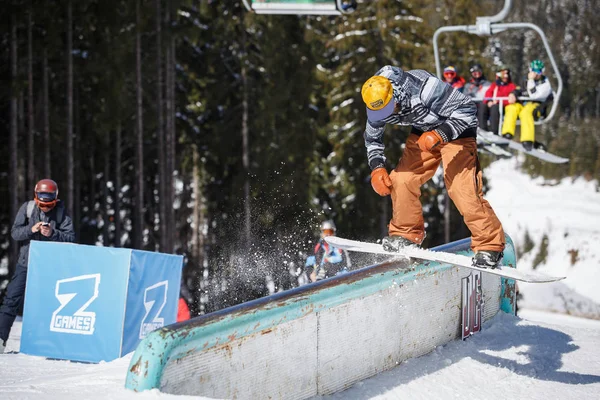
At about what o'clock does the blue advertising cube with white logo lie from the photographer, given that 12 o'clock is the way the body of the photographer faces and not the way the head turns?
The blue advertising cube with white logo is roughly at 11 o'clock from the photographer.

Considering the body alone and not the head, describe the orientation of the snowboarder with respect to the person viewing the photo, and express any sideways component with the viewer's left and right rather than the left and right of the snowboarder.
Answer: facing the viewer and to the left of the viewer

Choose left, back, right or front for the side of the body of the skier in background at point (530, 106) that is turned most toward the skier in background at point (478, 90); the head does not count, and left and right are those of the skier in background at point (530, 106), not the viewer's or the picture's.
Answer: right

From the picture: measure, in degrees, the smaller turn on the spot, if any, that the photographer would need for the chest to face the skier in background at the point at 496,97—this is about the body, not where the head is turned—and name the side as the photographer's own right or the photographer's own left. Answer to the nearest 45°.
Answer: approximately 135° to the photographer's own left

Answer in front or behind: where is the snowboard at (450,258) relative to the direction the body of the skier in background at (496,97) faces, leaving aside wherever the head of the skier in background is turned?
in front

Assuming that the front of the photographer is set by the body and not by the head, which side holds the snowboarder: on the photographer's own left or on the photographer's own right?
on the photographer's own left

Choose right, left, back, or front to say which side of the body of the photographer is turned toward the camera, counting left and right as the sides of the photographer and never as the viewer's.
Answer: front

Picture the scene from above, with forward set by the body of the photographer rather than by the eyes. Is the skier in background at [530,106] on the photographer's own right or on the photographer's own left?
on the photographer's own left

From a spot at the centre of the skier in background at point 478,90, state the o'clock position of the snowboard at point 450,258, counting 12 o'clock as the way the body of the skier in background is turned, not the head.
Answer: The snowboard is roughly at 12 o'clock from the skier in background.

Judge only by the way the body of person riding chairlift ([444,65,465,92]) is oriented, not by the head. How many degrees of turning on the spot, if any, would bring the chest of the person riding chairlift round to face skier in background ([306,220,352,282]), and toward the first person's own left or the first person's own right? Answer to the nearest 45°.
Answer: approximately 45° to the first person's own right

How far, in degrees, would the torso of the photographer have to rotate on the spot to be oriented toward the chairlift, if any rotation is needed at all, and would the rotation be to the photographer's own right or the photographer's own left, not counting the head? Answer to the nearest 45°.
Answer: approximately 135° to the photographer's own left
